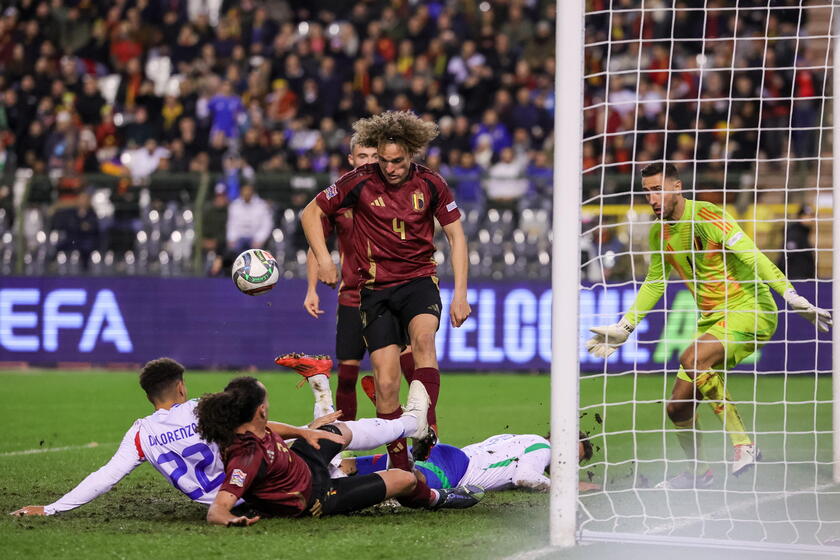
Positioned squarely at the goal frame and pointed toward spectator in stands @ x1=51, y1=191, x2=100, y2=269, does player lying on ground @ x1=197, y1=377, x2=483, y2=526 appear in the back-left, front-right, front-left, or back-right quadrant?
front-left

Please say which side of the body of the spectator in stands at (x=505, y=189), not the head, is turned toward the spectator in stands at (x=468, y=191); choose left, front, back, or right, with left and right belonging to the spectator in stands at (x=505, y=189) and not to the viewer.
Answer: right

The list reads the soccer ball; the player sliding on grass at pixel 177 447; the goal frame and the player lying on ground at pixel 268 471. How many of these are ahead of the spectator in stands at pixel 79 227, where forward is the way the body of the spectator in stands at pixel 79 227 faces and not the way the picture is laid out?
4

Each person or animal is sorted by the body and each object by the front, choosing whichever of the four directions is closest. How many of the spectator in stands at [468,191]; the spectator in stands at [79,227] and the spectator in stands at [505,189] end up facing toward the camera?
3

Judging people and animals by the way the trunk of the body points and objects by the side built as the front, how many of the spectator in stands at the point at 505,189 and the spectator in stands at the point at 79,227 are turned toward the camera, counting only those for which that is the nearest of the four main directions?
2

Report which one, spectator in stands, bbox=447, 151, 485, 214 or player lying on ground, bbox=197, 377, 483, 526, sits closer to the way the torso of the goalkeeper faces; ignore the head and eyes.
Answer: the player lying on ground

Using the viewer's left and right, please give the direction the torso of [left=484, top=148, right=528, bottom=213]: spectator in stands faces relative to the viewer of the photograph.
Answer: facing the viewer

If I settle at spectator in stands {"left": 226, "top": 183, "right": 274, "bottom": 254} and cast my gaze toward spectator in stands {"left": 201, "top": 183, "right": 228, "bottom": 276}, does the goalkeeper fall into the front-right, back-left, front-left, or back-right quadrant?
back-left

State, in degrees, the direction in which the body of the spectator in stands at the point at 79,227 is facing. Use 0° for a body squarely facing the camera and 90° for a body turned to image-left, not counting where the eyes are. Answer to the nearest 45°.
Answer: approximately 0°

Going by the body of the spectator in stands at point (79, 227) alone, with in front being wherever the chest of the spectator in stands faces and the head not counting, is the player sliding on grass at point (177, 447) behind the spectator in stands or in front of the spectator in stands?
in front

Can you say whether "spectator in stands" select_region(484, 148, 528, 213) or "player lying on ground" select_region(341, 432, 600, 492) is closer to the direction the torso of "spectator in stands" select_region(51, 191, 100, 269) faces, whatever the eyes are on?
the player lying on ground

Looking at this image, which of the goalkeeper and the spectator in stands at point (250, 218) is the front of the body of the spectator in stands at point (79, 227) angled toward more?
the goalkeeper

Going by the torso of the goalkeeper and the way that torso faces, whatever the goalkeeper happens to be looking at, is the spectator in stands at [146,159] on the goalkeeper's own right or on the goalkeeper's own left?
on the goalkeeper's own right

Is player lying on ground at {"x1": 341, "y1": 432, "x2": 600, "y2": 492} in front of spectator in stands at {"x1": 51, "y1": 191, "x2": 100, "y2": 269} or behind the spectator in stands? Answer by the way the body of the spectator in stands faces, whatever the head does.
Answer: in front

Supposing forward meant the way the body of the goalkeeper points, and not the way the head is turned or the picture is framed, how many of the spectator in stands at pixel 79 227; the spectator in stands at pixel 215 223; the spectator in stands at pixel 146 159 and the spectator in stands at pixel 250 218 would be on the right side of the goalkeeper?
4

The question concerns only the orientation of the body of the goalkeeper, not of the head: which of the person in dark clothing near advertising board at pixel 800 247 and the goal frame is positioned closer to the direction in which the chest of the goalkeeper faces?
the goal frame

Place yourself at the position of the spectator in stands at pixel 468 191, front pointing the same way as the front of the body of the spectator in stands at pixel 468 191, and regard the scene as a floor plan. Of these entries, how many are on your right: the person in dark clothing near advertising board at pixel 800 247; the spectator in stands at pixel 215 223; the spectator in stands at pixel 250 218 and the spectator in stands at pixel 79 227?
3

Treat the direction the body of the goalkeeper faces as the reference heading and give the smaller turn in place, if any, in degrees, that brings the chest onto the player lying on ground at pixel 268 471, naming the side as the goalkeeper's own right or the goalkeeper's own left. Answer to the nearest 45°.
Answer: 0° — they already face them
